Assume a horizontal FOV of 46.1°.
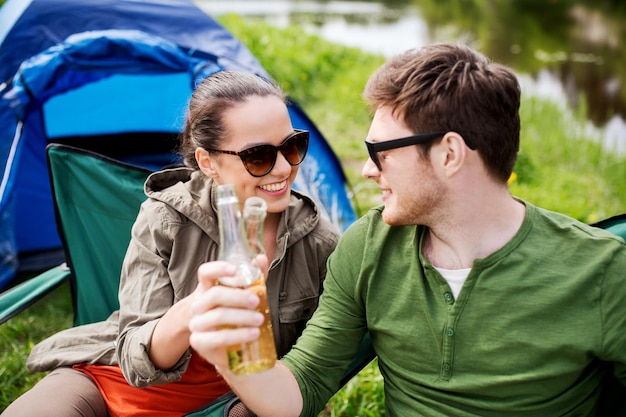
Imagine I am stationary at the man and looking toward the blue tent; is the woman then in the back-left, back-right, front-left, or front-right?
front-left

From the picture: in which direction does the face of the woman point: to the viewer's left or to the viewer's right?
to the viewer's right

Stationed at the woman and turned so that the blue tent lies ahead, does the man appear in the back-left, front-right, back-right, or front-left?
back-right

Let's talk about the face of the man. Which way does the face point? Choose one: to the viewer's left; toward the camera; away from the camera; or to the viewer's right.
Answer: to the viewer's left

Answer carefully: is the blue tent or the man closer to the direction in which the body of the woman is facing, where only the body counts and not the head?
the man

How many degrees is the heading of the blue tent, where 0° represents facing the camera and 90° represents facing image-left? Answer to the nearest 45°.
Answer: approximately 0°

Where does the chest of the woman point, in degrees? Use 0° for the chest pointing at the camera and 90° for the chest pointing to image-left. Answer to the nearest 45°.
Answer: approximately 315°

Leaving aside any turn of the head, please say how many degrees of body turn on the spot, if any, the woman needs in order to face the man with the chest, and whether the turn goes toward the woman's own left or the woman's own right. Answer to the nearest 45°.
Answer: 0° — they already face them

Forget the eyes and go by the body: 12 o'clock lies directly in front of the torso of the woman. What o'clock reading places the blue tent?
The blue tent is roughly at 7 o'clock from the woman.

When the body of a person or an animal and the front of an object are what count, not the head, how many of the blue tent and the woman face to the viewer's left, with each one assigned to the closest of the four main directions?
0

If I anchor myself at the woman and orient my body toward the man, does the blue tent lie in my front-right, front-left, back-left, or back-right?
back-left

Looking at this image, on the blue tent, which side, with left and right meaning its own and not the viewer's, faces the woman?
front
